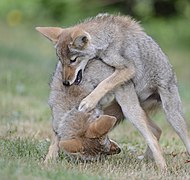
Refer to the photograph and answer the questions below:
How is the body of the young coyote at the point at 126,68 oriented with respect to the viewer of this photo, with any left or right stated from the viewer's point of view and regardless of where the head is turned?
facing to the left of the viewer

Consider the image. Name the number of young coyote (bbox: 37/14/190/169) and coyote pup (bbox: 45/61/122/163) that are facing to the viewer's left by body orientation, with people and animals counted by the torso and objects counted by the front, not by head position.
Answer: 1

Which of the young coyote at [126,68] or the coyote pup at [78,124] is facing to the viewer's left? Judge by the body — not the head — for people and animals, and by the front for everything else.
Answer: the young coyote

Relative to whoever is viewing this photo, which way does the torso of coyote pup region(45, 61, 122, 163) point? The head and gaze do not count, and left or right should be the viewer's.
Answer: facing the viewer and to the right of the viewer

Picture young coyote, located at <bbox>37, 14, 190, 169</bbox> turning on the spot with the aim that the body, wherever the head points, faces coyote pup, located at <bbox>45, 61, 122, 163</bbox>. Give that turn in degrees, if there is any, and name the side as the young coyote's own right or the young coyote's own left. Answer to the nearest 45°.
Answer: approximately 45° to the young coyote's own left
